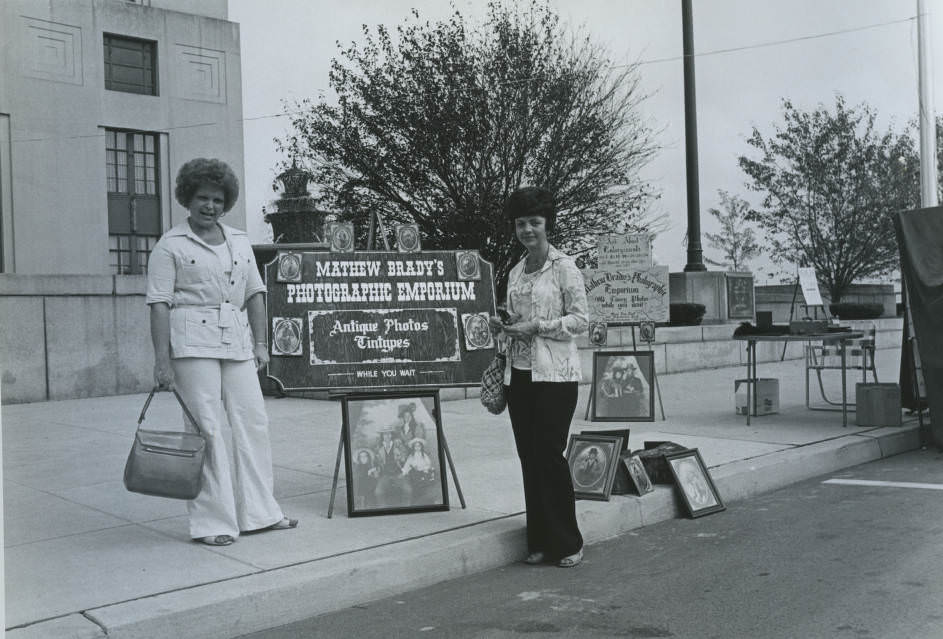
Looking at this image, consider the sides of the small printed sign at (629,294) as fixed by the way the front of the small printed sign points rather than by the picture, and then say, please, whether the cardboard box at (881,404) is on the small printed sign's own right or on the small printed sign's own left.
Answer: on the small printed sign's own left

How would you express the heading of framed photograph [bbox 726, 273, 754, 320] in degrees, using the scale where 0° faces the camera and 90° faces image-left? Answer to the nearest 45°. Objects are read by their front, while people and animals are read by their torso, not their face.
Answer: approximately 0°

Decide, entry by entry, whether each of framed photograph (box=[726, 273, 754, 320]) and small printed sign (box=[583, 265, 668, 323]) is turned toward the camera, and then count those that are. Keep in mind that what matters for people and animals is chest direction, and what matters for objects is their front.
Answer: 2

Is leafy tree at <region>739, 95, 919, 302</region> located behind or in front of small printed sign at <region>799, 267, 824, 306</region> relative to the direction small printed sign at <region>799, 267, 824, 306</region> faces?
behind

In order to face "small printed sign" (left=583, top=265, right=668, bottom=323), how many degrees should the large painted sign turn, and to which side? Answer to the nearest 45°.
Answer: approximately 135° to its left

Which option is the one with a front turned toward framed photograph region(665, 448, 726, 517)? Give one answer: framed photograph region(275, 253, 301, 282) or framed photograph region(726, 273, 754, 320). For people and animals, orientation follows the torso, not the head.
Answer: framed photograph region(726, 273, 754, 320)

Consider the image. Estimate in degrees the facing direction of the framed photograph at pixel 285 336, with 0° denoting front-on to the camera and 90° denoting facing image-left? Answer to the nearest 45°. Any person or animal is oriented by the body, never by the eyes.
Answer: approximately 0°
